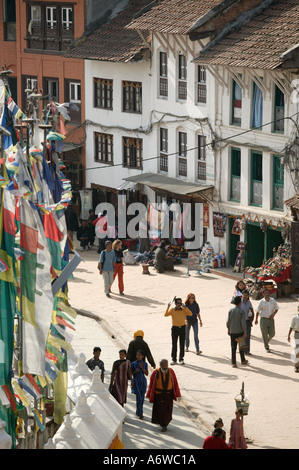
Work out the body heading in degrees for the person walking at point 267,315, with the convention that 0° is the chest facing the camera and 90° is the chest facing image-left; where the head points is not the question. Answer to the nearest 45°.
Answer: approximately 0°

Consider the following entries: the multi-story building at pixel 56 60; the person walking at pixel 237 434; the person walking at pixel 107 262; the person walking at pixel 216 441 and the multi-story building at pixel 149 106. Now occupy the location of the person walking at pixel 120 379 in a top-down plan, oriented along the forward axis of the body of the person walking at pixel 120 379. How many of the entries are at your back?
3

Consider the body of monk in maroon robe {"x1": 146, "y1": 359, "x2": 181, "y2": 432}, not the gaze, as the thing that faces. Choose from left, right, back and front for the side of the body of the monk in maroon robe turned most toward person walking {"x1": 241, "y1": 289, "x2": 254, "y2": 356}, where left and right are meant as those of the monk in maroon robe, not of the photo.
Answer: back

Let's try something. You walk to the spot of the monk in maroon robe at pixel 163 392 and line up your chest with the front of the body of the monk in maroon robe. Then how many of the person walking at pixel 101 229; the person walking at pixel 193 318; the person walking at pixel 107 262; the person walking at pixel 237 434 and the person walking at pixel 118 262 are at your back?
4

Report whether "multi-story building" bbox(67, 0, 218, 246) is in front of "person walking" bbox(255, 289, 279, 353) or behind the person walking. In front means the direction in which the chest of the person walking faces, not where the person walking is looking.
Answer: behind

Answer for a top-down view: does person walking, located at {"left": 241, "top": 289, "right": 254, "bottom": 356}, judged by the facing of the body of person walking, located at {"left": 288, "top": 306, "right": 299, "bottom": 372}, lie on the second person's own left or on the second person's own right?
on the second person's own right

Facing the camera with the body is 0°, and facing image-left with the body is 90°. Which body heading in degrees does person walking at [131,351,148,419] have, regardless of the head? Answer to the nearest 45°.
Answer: approximately 0°
